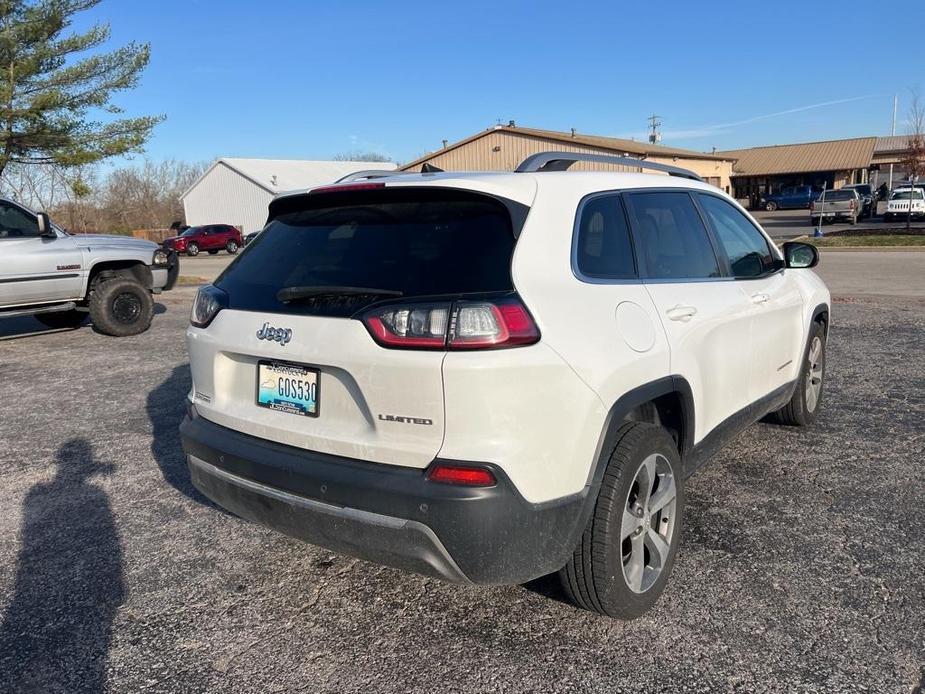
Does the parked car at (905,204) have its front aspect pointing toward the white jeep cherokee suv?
yes

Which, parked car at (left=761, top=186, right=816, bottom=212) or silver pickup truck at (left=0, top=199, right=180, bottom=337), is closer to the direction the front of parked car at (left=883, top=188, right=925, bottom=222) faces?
the silver pickup truck

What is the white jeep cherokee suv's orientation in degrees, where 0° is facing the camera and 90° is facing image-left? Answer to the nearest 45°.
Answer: approximately 225°

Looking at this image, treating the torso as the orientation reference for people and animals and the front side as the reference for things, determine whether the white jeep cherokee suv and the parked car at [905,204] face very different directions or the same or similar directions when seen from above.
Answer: very different directions

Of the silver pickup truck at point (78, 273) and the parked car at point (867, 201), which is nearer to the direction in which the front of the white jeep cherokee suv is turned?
the parked car

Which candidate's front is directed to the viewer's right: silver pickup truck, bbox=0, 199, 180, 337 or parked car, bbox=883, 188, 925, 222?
the silver pickup truck

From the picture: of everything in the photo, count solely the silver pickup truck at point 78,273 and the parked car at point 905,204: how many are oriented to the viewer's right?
1

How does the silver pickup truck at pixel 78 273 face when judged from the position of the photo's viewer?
facing to the right of the viewer

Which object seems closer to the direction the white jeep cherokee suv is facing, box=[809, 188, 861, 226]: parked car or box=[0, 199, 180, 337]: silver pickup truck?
the parked car
